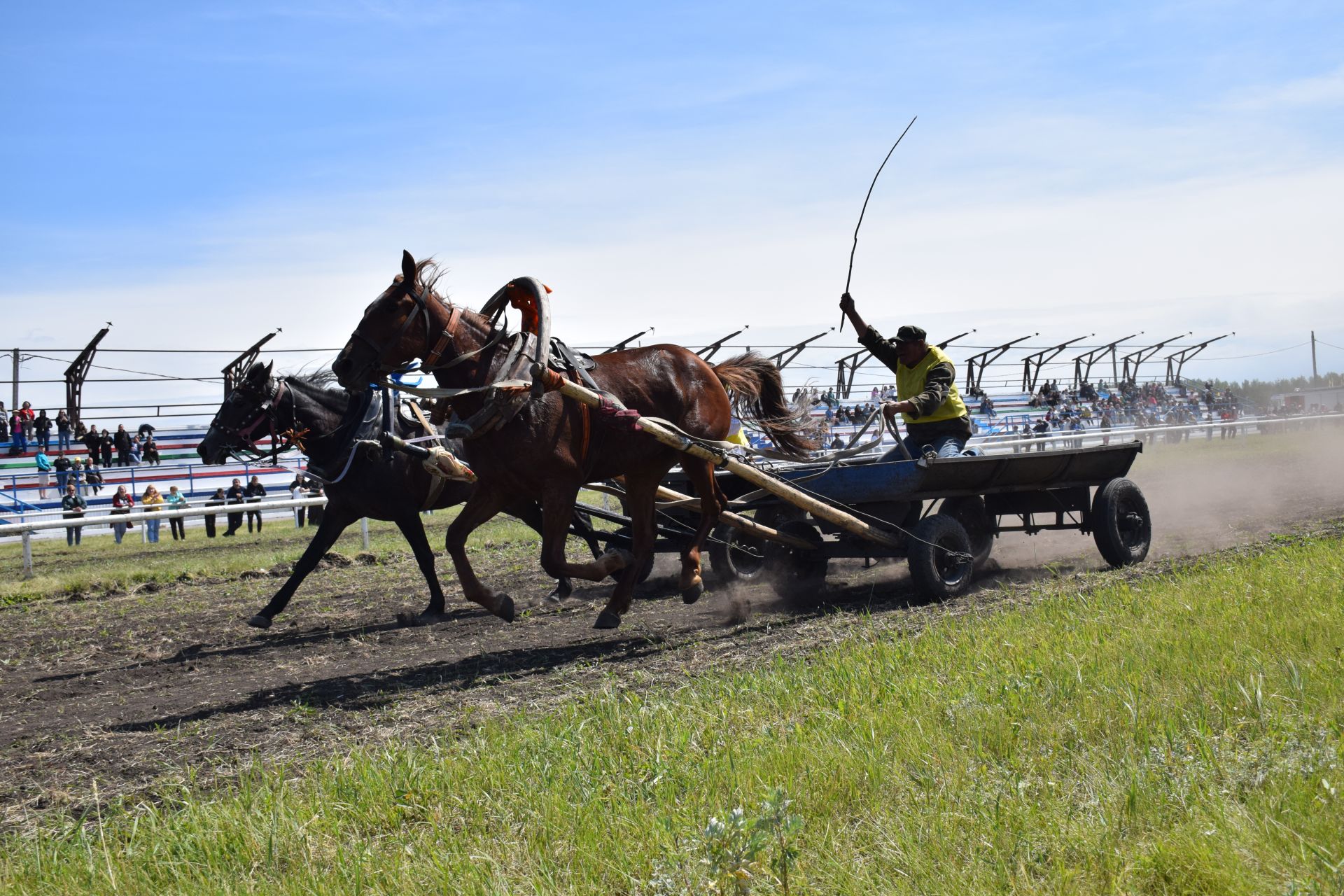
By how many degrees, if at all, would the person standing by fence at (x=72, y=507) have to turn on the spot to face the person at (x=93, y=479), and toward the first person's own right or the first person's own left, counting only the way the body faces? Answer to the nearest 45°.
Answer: approximately 180°

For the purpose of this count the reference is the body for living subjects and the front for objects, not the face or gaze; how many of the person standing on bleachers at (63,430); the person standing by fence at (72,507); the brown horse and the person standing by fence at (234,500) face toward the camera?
3

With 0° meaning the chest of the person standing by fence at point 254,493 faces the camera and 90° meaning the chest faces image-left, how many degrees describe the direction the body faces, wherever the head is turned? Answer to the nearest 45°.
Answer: approximately 0°

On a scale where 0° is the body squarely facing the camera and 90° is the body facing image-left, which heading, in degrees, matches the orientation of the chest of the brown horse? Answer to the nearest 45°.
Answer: approximately 90°

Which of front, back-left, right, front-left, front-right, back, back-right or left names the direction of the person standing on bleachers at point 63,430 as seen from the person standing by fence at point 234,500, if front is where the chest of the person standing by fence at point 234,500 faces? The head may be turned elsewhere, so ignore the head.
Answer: back-right

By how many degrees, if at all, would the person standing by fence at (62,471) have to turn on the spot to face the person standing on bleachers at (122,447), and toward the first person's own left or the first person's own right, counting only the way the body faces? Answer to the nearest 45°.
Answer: approximately 135° to the first person's own left

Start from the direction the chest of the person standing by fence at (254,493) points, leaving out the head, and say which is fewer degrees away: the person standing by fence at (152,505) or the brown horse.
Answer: the brown horse
